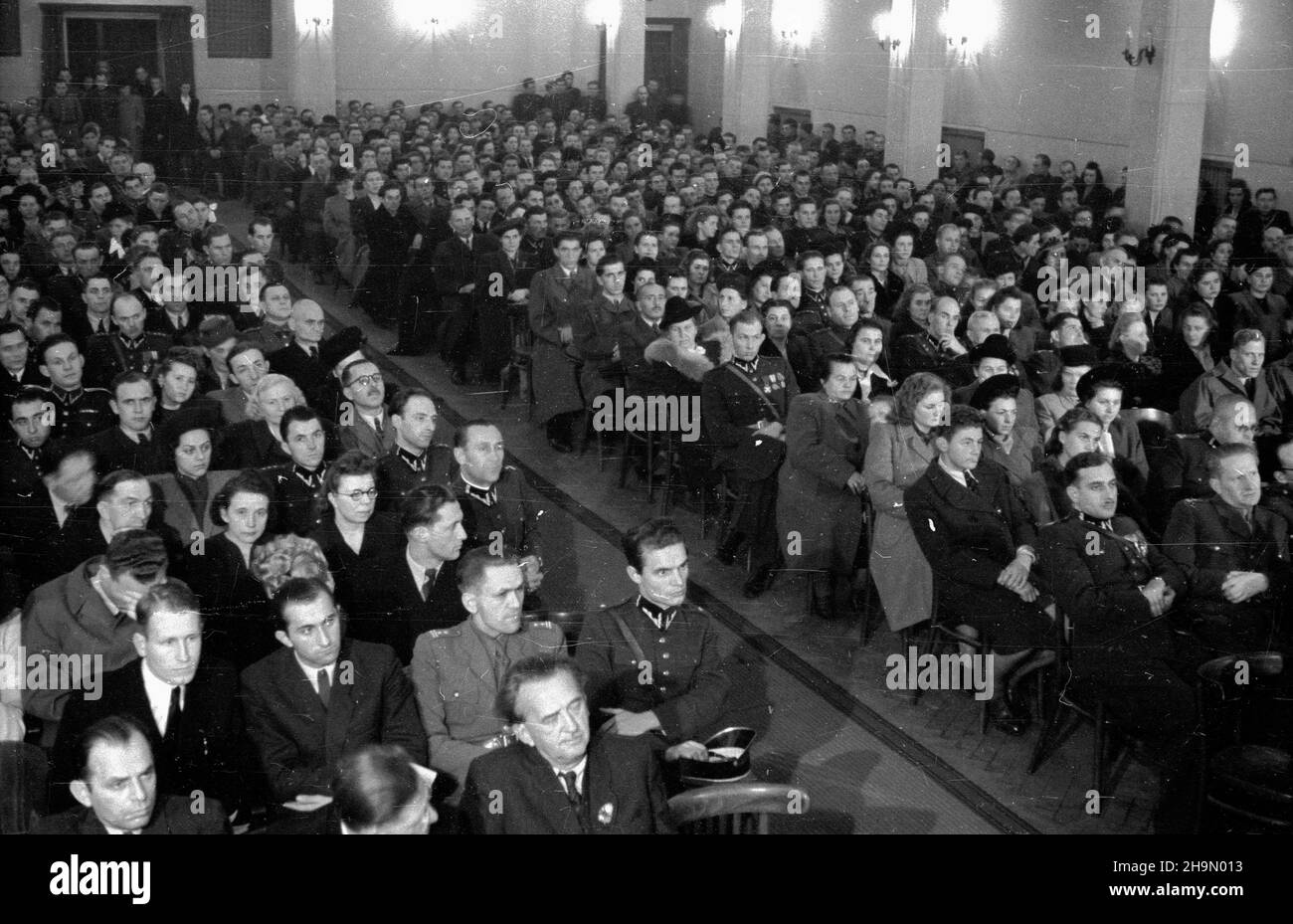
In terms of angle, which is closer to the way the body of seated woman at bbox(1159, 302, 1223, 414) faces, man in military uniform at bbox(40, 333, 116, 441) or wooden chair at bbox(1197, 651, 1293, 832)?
the wooden chair

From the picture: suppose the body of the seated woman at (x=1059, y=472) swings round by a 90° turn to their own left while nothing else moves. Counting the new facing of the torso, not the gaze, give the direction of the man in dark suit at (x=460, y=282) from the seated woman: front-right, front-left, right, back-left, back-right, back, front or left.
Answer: left

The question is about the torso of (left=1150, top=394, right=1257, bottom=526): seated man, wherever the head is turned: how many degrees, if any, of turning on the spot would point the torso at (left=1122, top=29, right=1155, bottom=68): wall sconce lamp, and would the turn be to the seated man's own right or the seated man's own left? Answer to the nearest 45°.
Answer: approximately 135° to the seated man's own left

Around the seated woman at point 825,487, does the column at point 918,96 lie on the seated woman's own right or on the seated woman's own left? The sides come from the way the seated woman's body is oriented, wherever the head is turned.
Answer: on the seated woman's own left

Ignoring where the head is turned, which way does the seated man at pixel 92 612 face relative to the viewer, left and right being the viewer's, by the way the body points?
facing the viewer and to the right of the viewer

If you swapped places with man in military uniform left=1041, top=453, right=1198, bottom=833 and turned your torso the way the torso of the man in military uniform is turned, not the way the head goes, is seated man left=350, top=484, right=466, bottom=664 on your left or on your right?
on your right

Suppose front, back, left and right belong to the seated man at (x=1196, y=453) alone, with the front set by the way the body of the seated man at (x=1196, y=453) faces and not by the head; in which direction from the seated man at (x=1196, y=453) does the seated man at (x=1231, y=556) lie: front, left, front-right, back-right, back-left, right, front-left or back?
front-right

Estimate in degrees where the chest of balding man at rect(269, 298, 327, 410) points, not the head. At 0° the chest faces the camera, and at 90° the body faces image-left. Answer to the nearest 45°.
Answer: approximately 315°

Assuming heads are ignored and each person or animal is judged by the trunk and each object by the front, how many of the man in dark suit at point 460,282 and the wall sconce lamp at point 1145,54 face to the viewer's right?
0
